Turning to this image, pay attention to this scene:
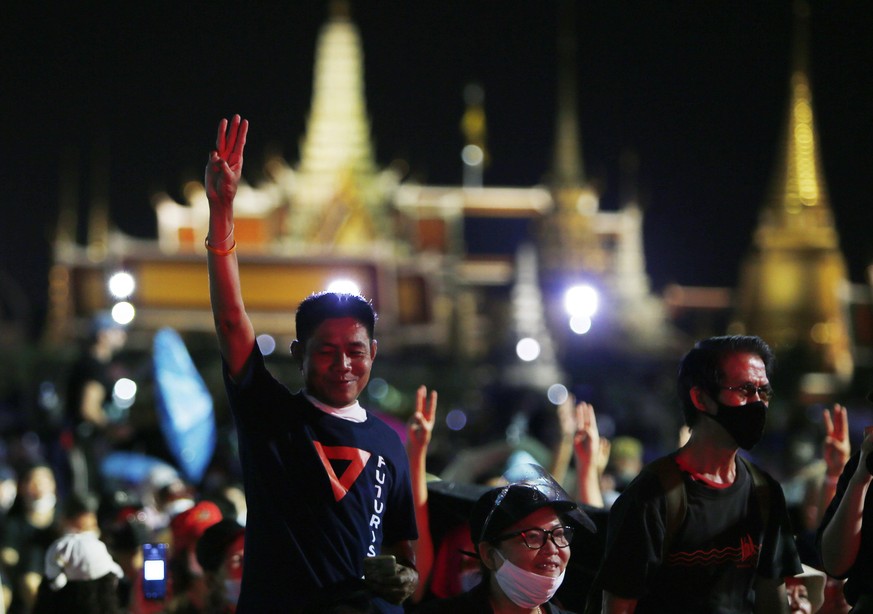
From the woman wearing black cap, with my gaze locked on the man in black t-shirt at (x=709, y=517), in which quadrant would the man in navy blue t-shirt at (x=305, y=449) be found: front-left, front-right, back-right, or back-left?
back-left

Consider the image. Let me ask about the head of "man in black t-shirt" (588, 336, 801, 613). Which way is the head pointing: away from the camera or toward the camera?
toward the camera

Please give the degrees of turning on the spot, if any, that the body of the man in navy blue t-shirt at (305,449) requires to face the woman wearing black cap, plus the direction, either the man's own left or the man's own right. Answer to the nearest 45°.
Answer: approximately 45° to the man's own left

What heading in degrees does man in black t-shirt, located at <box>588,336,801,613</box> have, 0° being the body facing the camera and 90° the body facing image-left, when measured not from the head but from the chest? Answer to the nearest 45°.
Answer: approximately 315°

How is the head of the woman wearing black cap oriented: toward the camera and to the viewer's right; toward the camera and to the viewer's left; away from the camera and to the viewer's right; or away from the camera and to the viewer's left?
toward the camera and to the viewer's right

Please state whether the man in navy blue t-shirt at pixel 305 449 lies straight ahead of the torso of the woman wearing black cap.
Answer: no

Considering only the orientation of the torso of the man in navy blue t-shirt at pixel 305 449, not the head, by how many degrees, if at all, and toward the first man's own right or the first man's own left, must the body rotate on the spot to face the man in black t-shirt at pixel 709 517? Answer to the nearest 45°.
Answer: approximately 45° to the first man's own left

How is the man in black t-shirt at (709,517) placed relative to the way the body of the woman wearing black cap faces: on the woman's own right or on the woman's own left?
on the woman's own left

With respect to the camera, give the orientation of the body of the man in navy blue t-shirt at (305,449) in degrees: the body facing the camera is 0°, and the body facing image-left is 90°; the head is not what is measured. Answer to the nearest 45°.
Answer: approximately 315°

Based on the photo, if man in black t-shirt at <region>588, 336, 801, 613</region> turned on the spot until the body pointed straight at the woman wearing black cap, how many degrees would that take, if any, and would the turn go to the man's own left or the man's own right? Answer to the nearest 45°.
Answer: approximately 90° to the man's own right

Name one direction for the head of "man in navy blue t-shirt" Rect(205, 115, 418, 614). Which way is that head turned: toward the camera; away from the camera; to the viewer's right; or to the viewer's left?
toward the camera

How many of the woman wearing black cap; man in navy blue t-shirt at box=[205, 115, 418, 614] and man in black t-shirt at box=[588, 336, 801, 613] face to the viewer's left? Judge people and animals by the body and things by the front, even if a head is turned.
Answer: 0

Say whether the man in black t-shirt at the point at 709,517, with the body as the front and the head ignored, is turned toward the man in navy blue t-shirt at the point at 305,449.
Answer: no

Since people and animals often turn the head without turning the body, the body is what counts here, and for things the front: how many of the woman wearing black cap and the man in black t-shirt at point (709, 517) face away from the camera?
0

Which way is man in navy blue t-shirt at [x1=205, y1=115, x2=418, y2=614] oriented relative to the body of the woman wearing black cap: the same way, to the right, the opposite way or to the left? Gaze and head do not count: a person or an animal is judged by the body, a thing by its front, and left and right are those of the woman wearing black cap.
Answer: the same way
